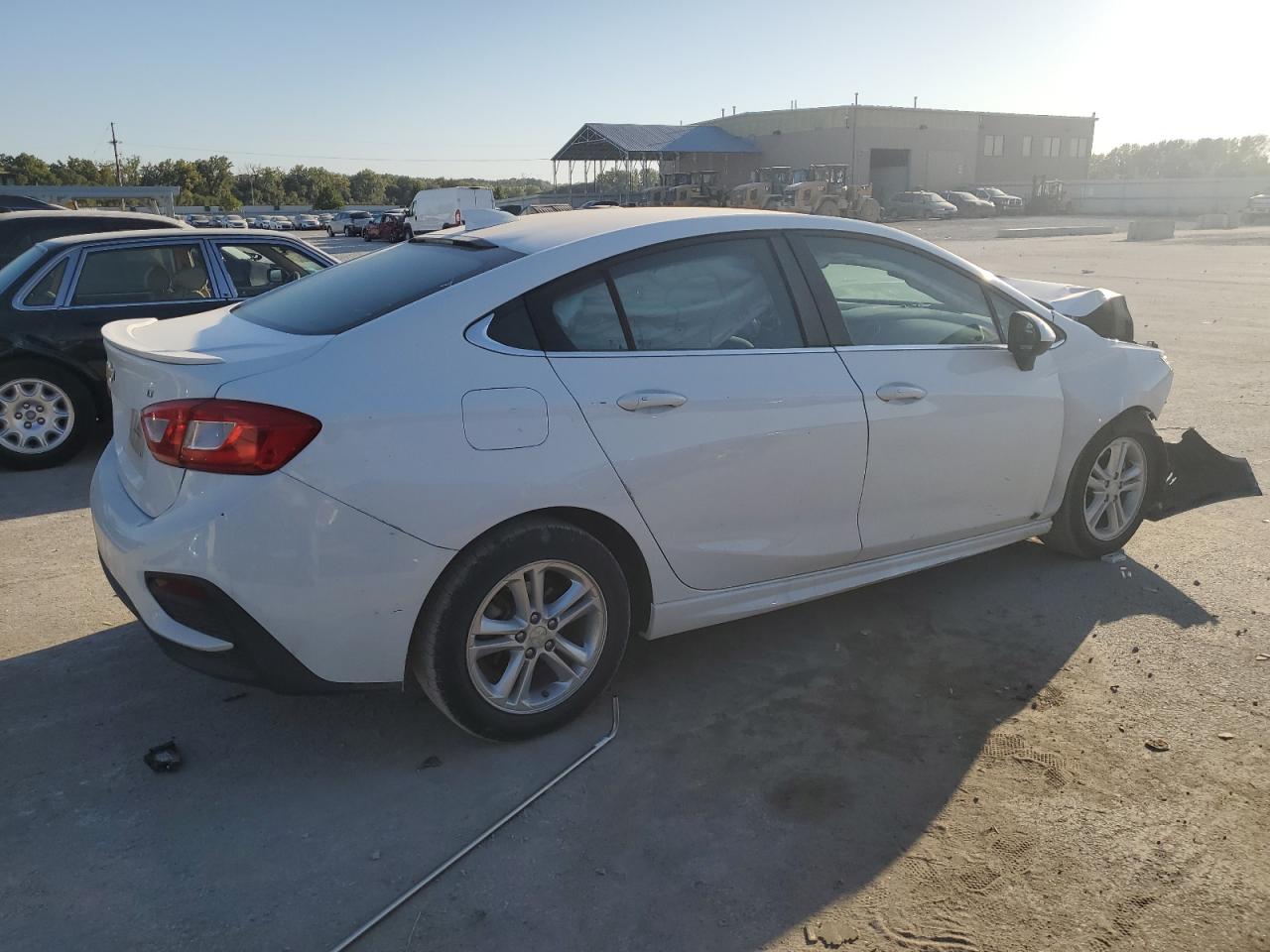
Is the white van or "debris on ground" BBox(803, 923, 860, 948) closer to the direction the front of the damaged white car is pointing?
the white van

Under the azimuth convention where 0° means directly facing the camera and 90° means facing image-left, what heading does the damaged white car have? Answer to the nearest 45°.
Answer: approximately 225°

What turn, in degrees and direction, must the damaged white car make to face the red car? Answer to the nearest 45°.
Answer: approximately 45° to its left

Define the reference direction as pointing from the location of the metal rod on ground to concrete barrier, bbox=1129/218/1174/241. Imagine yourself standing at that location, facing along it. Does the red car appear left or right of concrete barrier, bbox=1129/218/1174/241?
left

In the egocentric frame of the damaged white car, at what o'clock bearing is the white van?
The white van is roughly at 10 o'clock from the damaged white car.

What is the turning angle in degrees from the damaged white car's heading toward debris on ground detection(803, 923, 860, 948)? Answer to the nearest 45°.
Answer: approximately 90° to its right

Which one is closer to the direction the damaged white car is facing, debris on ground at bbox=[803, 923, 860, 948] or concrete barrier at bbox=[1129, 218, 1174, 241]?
the concrete barrier

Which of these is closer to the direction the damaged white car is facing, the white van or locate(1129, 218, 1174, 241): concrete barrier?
the concrete barrier

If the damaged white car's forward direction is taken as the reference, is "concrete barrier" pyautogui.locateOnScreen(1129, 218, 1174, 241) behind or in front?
in front

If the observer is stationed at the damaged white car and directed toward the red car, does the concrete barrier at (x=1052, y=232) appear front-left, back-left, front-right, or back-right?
front-right

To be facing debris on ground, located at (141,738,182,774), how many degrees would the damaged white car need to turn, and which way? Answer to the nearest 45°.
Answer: approximately 135° to its left

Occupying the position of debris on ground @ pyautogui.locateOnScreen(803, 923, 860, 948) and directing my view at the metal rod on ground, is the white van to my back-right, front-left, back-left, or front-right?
front-right

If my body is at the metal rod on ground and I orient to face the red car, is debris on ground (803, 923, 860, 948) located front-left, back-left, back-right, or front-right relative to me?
back-right
